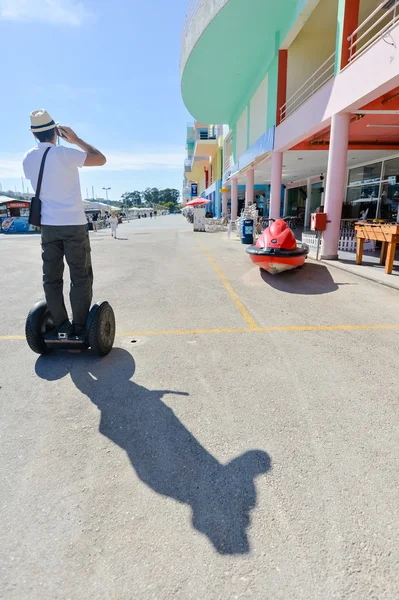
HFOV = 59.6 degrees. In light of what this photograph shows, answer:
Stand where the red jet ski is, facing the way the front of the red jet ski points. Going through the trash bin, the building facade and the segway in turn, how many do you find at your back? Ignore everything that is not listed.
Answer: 2

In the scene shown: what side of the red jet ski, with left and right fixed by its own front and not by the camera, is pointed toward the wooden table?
left

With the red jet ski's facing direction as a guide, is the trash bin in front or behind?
behind

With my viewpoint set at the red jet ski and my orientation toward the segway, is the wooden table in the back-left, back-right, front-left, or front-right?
back-left

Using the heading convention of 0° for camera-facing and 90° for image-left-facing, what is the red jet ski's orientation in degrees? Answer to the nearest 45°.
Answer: approximately 0°

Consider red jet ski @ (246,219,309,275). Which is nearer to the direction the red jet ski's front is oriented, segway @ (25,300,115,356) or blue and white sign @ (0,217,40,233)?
the segway

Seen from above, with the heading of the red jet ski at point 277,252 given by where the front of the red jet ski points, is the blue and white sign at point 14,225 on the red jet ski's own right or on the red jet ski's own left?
on the red jet ski's own right

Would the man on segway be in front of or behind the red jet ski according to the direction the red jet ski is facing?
in front

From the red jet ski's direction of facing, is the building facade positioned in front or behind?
behind

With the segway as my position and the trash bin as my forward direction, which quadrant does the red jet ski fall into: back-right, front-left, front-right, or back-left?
front-right

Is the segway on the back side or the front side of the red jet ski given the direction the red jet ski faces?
on the front side

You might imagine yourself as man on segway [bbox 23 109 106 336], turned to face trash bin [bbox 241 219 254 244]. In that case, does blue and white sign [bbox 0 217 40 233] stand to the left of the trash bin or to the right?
left

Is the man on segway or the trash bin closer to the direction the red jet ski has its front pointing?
the man on segway
